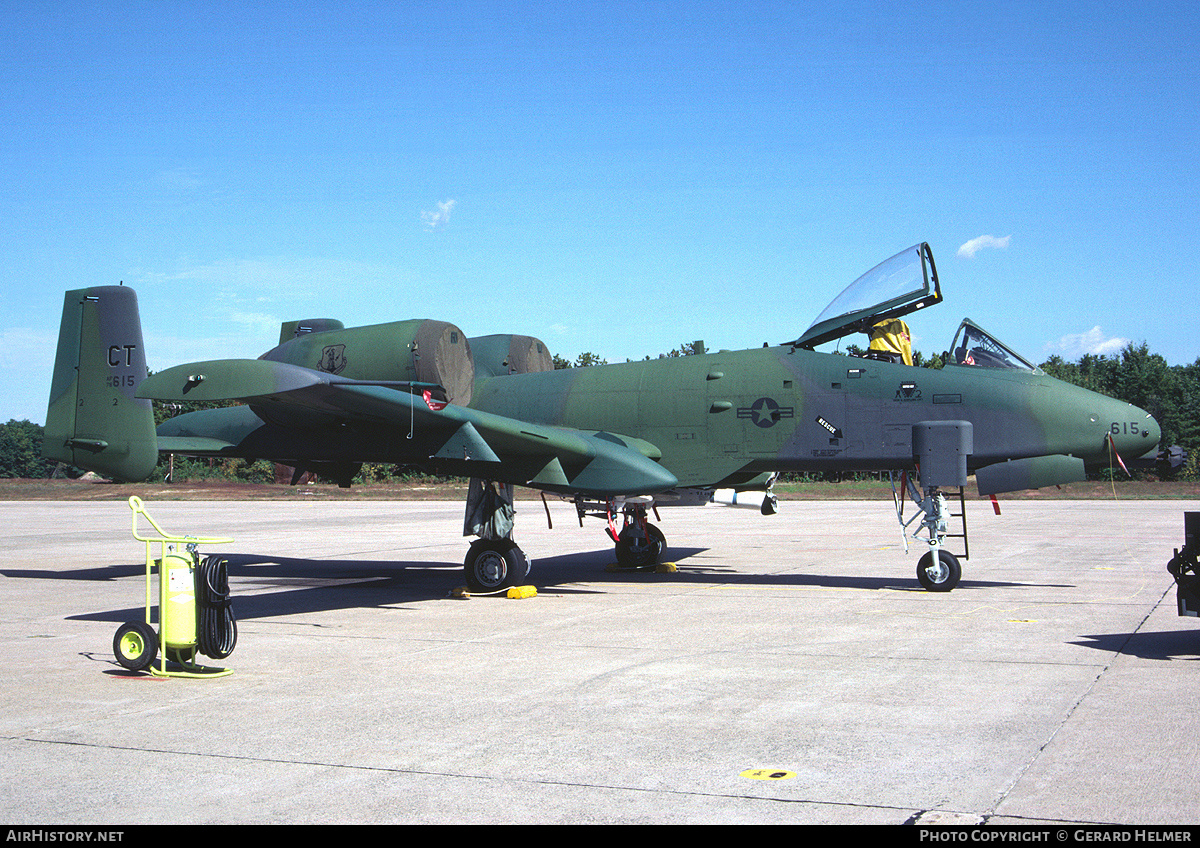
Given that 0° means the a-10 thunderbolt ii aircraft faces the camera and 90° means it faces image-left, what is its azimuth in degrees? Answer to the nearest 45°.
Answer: approximately 315°
